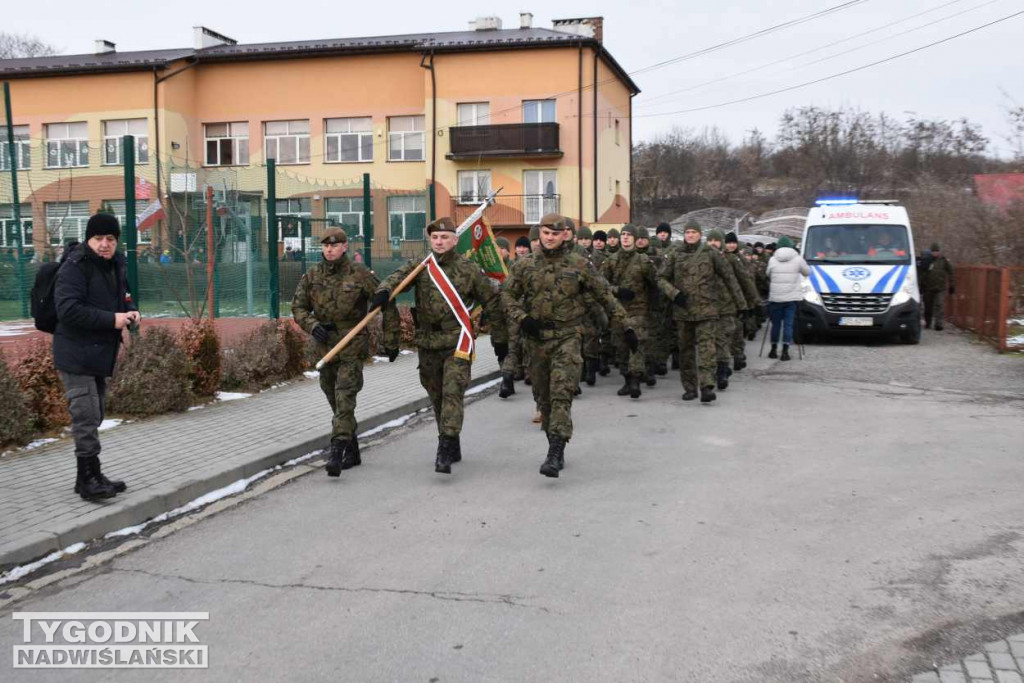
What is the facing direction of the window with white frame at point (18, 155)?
toward the camera

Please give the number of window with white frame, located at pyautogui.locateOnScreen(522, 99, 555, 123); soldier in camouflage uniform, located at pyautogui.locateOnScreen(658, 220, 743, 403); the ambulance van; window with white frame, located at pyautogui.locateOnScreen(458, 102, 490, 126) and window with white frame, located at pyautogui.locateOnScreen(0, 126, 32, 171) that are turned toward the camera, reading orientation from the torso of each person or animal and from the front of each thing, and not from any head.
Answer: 5

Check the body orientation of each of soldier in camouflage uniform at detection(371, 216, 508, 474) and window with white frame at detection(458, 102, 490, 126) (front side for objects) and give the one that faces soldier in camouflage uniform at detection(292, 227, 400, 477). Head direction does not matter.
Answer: the window with white frame

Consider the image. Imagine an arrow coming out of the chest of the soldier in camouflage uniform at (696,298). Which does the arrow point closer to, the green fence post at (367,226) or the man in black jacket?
the man in black jacket

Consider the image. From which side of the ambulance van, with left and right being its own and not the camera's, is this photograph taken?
front

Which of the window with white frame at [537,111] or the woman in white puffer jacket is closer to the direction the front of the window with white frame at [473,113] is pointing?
the woman in white puffer jacket

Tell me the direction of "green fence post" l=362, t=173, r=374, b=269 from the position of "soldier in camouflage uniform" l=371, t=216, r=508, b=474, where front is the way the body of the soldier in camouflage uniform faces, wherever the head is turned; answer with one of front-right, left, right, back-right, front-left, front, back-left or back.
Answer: back

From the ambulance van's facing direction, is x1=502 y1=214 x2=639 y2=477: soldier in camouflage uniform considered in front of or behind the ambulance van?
in front

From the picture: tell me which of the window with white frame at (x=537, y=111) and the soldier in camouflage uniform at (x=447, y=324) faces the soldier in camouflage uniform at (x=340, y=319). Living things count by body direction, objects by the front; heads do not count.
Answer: the window with white frame

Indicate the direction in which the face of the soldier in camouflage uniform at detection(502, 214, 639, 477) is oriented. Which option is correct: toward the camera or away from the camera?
toward the camera

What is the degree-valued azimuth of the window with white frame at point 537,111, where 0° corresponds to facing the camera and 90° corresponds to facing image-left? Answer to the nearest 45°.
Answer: approximately 0°

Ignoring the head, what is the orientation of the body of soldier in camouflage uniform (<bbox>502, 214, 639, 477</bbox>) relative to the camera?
toward the camera

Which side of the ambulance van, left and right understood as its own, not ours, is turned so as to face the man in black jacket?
front

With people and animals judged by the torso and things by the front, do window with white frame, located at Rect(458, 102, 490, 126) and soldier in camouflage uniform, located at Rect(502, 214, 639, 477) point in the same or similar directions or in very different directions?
same or similar directions

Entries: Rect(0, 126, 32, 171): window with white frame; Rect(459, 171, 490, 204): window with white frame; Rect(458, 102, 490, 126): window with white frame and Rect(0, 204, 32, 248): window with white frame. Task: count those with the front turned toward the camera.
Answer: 4

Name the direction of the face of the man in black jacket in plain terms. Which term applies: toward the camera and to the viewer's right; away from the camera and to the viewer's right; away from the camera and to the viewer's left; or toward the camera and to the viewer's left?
toward the camera and to the viewer's right

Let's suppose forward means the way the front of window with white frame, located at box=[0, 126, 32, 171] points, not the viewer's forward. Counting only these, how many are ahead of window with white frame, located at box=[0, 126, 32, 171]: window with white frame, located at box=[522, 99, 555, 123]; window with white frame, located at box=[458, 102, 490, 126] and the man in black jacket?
1

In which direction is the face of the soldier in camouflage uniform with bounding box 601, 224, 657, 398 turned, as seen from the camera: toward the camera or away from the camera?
toward the camera
